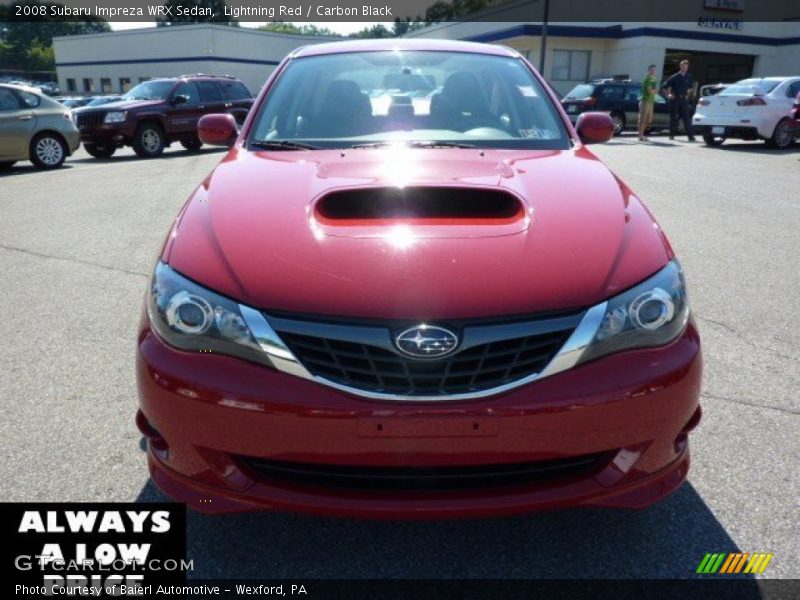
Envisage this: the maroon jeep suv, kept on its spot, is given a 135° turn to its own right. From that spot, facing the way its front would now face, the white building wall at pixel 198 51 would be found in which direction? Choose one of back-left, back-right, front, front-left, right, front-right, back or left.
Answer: front

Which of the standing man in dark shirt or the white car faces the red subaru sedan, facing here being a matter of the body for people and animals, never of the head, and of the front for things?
the standing man in dark shirt

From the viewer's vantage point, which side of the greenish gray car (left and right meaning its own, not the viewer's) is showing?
left

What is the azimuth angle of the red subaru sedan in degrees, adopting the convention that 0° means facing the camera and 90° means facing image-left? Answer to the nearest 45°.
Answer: approximately 0°

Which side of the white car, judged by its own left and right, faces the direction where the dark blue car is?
left

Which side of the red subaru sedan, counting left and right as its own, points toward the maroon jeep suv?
back

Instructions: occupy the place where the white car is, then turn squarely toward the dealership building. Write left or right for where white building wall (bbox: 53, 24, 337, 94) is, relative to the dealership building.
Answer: left

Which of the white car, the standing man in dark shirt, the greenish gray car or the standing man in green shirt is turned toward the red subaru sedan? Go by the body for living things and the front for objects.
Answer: the standing man in dark shirt

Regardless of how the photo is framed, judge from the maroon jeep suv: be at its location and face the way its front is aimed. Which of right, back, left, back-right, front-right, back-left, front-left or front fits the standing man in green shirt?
back-left
